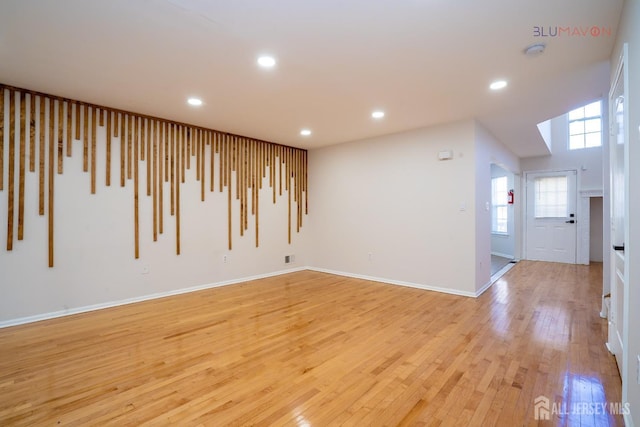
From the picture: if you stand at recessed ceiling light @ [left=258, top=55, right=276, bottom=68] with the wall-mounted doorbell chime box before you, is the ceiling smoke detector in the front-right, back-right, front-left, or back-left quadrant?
front-right

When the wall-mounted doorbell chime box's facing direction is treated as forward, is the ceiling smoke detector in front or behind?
in front

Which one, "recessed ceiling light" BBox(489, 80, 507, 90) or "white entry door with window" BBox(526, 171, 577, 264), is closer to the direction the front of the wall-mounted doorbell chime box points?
the recessed ceiling light

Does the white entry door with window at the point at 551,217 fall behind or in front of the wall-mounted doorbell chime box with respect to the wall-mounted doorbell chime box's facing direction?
behind

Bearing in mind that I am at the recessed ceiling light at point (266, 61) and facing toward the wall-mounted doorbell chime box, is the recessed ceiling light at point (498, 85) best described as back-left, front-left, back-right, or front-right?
front-right

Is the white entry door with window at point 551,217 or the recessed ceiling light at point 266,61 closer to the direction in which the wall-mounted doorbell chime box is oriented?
the recessed ceiling light

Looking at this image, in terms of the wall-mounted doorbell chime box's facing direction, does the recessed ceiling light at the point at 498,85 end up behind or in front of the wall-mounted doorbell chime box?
in front

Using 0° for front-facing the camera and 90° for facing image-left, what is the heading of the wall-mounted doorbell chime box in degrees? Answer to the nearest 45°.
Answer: approximately 0°

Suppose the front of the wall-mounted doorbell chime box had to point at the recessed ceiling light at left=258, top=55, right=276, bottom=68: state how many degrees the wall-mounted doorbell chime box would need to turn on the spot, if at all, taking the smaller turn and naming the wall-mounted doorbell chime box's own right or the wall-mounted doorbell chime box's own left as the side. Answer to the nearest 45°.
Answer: approximately 45° to the wall-mounted doorbell chime box's own right
